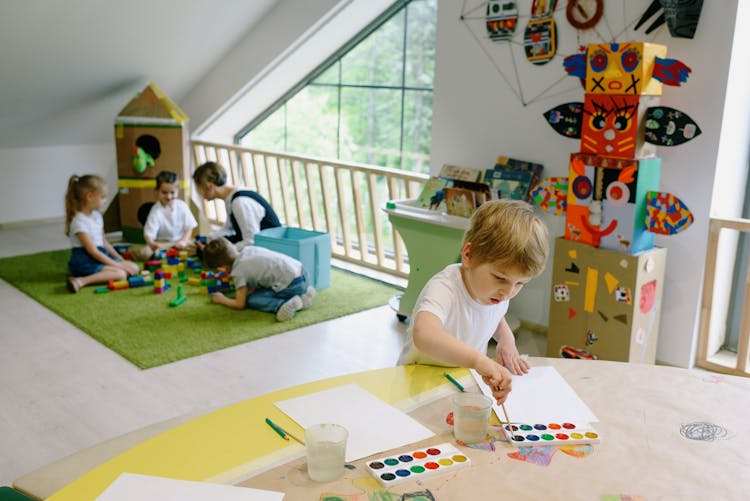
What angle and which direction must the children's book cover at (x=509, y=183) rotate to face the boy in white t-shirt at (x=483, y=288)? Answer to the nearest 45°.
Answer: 0° — it already faces them

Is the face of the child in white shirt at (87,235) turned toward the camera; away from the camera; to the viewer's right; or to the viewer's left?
to the viewer's right

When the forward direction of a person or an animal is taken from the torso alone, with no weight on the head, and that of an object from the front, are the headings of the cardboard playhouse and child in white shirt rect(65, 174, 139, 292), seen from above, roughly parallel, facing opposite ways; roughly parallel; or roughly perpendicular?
roughly perpendicular

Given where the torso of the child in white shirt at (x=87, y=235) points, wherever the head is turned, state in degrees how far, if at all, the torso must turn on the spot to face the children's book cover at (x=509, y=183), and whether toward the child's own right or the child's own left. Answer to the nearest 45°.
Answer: approximately 45° to the child's own right

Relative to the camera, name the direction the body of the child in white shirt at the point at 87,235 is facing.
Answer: to the viewer's right

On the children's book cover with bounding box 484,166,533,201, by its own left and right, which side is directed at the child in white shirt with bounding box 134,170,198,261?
right

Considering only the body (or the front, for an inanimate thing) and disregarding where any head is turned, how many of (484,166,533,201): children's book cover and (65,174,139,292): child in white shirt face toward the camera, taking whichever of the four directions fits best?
1

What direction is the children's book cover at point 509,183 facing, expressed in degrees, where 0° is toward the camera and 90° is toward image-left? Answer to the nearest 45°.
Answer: approximately 0°

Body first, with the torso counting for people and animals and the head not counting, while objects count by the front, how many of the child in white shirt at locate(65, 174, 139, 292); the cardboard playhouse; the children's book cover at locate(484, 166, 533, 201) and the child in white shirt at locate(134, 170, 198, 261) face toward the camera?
3

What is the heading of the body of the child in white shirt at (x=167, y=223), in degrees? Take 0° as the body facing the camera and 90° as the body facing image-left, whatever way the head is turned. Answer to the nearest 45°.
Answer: approximately 0°
